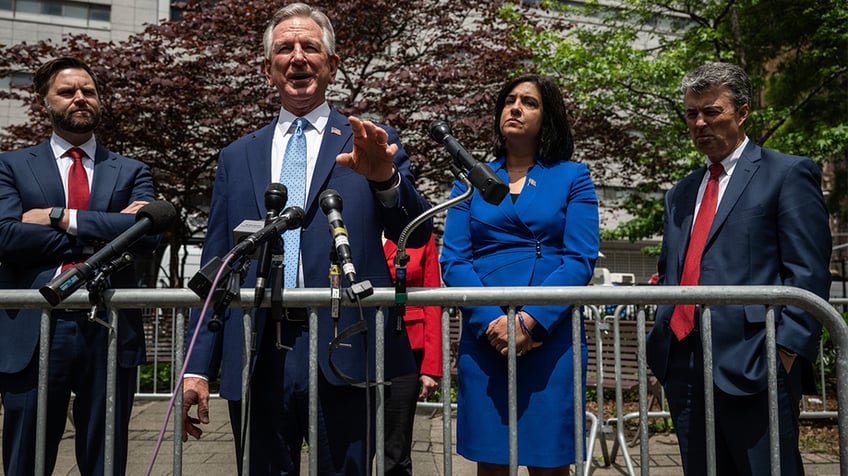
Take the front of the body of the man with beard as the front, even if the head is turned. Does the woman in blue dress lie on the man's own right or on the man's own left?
on the man's own left

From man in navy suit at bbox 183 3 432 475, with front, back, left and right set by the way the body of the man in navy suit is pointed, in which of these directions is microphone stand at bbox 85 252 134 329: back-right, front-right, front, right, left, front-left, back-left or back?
right

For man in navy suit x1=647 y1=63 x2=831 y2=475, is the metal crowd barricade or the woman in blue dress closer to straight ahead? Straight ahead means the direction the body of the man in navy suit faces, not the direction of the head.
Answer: the metal crowd barricade

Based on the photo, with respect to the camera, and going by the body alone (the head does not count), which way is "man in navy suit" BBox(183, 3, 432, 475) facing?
toward the camera

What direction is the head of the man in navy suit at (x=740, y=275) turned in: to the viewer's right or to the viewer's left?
to the viewer's left

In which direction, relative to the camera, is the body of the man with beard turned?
toward the camera

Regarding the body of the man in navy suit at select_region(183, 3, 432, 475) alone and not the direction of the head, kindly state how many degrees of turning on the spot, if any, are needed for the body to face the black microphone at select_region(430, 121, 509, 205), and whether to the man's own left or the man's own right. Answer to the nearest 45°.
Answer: approximately 45° to the man's own left

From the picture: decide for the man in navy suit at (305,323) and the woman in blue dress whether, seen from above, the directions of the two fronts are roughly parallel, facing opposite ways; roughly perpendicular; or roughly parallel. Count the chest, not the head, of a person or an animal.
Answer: roughly parallel

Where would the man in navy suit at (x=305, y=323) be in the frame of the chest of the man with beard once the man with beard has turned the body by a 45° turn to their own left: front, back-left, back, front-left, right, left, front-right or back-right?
front

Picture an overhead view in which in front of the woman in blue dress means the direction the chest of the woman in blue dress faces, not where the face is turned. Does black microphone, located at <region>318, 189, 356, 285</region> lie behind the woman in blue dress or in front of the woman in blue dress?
in front

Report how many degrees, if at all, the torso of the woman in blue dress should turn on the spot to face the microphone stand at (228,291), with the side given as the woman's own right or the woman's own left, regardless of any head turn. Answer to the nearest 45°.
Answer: approximately 45° to the woman's own right

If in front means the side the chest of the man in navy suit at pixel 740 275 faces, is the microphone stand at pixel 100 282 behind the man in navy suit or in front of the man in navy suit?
in front
